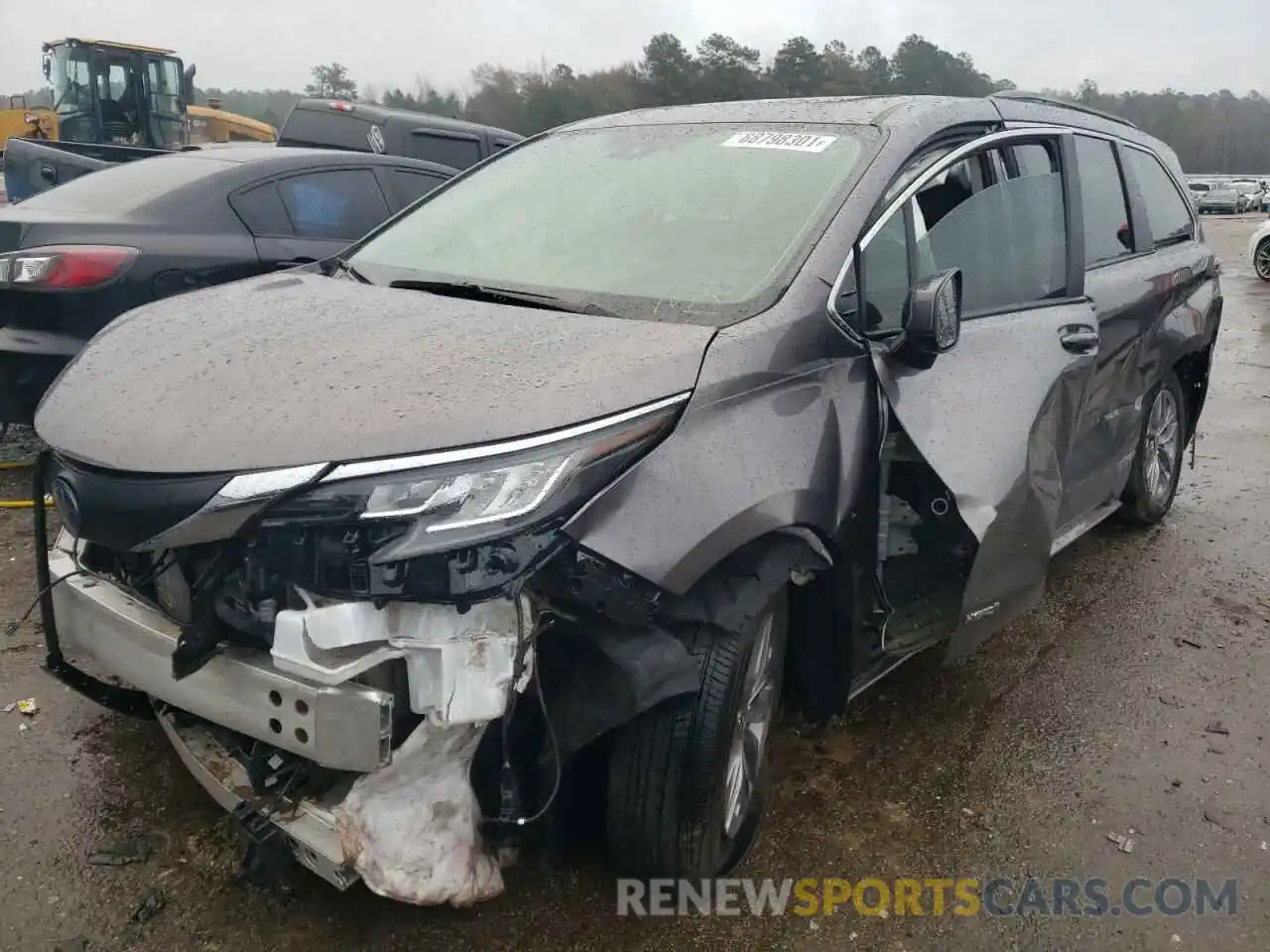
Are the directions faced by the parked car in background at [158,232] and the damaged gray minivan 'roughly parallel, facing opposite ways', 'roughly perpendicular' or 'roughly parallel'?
roughly parallel, facing opposite ways

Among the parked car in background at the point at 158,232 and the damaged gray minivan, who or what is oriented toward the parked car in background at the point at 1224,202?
the parked car in background at the point at 158,232

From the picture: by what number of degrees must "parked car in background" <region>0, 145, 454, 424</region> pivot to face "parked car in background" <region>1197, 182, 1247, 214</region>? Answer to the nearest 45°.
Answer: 0° — it already faces it

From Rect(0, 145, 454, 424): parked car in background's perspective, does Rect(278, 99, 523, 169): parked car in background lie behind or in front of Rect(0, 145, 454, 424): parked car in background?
in front

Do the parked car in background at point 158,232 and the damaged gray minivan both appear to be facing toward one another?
no

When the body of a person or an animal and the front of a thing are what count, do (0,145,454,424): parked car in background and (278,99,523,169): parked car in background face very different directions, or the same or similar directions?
same or similar directions

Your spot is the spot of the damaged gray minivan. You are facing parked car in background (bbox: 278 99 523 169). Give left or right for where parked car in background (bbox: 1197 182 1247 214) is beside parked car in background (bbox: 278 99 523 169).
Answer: right

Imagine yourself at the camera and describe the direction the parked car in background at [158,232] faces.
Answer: facing away from the viewer and to the right of the viewer

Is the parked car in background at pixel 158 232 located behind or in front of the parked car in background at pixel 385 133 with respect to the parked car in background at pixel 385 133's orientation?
behind

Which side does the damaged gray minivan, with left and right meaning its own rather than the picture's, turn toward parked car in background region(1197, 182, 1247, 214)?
back

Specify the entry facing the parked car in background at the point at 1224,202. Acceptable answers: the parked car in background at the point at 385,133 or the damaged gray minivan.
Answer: the parked car in background at the point at 385,133

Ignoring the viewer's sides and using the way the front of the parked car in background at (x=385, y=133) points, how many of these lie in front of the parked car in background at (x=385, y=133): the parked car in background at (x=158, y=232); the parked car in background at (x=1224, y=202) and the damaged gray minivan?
1

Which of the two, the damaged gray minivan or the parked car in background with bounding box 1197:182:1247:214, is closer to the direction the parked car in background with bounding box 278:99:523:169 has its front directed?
the parked car in background

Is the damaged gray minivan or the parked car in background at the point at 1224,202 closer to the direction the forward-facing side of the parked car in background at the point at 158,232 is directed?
the parked car in background

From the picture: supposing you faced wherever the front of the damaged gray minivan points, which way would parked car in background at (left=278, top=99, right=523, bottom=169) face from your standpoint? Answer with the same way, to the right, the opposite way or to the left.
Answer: the opposite way

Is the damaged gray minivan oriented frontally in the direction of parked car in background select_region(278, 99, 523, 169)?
no

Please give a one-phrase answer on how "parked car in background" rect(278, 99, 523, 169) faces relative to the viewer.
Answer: facing away from the viewer and to the right of the viewer

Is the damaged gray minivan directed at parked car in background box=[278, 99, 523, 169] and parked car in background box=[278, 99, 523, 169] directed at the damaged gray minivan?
no
